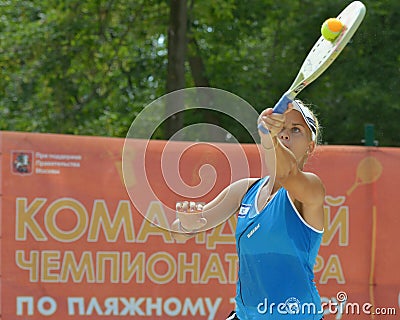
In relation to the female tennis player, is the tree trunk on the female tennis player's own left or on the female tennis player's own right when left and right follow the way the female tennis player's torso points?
on the female tennis player's own right

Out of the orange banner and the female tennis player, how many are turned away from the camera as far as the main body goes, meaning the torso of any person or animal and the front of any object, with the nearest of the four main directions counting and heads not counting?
0

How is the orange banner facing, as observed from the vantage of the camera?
facing the viewer

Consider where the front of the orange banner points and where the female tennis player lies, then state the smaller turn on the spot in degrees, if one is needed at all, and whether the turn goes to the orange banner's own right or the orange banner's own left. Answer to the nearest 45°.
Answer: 0° — it already faces them

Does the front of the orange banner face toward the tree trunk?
no

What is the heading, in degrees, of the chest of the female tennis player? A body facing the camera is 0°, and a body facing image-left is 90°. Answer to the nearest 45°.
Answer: approximately 45°

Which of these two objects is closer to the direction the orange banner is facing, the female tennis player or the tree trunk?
the female tennis player
